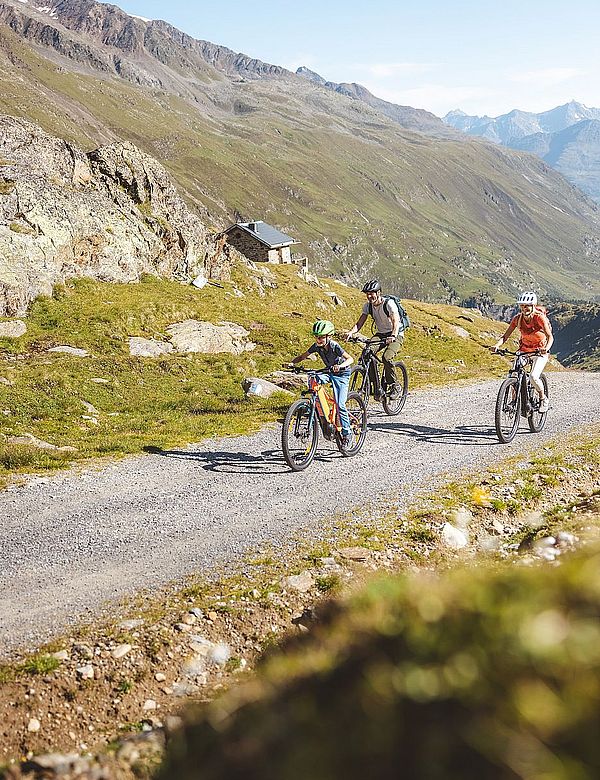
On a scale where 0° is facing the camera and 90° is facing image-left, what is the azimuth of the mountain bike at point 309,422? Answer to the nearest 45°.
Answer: approximately 45°

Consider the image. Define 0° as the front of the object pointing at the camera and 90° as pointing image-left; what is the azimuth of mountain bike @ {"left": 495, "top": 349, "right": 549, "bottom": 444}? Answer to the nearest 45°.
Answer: approximately 45°

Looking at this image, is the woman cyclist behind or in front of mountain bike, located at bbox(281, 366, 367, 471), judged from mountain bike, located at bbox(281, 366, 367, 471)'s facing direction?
behind

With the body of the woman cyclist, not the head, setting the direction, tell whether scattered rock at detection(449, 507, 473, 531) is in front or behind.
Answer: in front

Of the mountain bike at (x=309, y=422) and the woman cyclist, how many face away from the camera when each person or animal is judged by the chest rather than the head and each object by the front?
0

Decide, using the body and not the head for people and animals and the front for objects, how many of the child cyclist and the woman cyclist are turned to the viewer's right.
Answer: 0

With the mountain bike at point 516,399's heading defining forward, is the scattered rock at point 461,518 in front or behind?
in front

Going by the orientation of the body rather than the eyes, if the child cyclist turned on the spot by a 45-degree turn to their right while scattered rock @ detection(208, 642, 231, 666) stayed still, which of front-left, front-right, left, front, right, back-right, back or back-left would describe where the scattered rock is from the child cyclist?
left

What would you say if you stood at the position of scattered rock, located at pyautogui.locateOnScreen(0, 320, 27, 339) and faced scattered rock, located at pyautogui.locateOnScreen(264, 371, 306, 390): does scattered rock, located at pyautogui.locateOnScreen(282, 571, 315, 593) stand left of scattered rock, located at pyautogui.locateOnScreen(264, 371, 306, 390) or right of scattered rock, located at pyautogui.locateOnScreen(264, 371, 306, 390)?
right

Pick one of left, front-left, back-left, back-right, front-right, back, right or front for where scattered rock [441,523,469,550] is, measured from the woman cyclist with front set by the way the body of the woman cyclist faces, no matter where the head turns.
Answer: front-left

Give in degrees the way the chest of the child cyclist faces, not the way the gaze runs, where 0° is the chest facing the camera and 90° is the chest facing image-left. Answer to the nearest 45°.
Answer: approximately 45°
